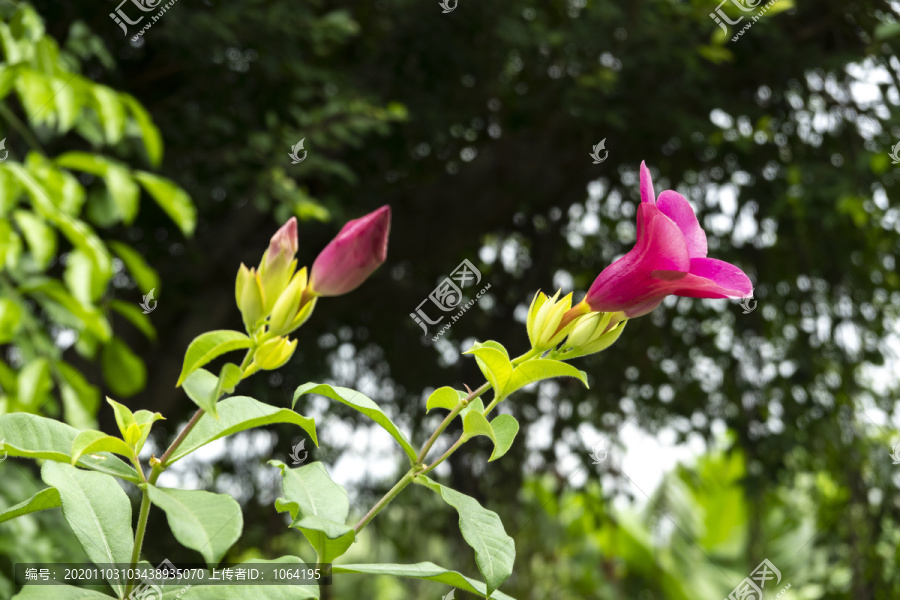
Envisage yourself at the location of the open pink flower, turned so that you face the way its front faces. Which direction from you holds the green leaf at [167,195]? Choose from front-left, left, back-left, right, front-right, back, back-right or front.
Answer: back-left

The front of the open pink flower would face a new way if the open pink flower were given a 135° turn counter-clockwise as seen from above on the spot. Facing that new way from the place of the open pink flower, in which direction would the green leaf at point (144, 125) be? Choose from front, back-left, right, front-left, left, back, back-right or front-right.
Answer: front

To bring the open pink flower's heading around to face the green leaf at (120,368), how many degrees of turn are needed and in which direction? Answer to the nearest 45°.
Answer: approximately 135° to its left

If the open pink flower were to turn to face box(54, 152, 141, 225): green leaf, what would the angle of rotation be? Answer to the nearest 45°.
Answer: approximately 135° to its left

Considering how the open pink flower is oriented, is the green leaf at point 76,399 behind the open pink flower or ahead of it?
behind

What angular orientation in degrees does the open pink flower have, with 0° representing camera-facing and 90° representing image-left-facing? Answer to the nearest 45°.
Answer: approximately 270°

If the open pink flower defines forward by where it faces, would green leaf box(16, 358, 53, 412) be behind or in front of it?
behind
